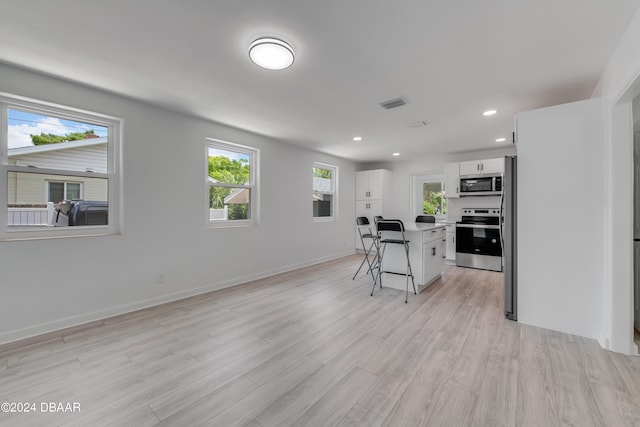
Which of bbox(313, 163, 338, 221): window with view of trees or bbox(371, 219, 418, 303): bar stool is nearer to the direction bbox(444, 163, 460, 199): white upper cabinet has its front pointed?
the bar stool

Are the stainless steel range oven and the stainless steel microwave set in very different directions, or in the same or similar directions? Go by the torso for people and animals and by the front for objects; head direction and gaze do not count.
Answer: same or similar directions

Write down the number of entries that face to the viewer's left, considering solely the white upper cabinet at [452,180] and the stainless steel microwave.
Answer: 0

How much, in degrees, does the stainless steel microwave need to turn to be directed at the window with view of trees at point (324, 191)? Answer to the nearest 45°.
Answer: approximately 90° to its right

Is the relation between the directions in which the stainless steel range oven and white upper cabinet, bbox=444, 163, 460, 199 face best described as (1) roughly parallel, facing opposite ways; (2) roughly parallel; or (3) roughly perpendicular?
roughly parallel

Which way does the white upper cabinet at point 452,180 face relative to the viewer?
toward the camera

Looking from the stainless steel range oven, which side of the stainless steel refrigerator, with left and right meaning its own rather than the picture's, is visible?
right

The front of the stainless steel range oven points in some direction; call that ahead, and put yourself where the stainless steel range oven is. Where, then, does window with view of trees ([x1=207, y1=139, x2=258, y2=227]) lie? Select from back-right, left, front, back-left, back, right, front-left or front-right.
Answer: front-right

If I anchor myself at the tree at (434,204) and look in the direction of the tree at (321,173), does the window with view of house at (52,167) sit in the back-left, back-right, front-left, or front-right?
front-left

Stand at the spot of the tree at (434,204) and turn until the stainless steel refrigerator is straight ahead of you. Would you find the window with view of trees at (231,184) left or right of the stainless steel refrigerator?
right

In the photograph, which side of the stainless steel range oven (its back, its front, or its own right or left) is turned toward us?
front

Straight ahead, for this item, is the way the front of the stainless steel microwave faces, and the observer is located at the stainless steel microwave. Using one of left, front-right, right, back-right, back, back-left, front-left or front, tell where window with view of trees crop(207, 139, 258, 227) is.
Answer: front-right

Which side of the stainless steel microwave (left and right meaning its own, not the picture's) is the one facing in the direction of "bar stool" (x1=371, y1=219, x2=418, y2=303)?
front

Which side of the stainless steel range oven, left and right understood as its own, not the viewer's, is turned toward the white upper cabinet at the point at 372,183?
right
